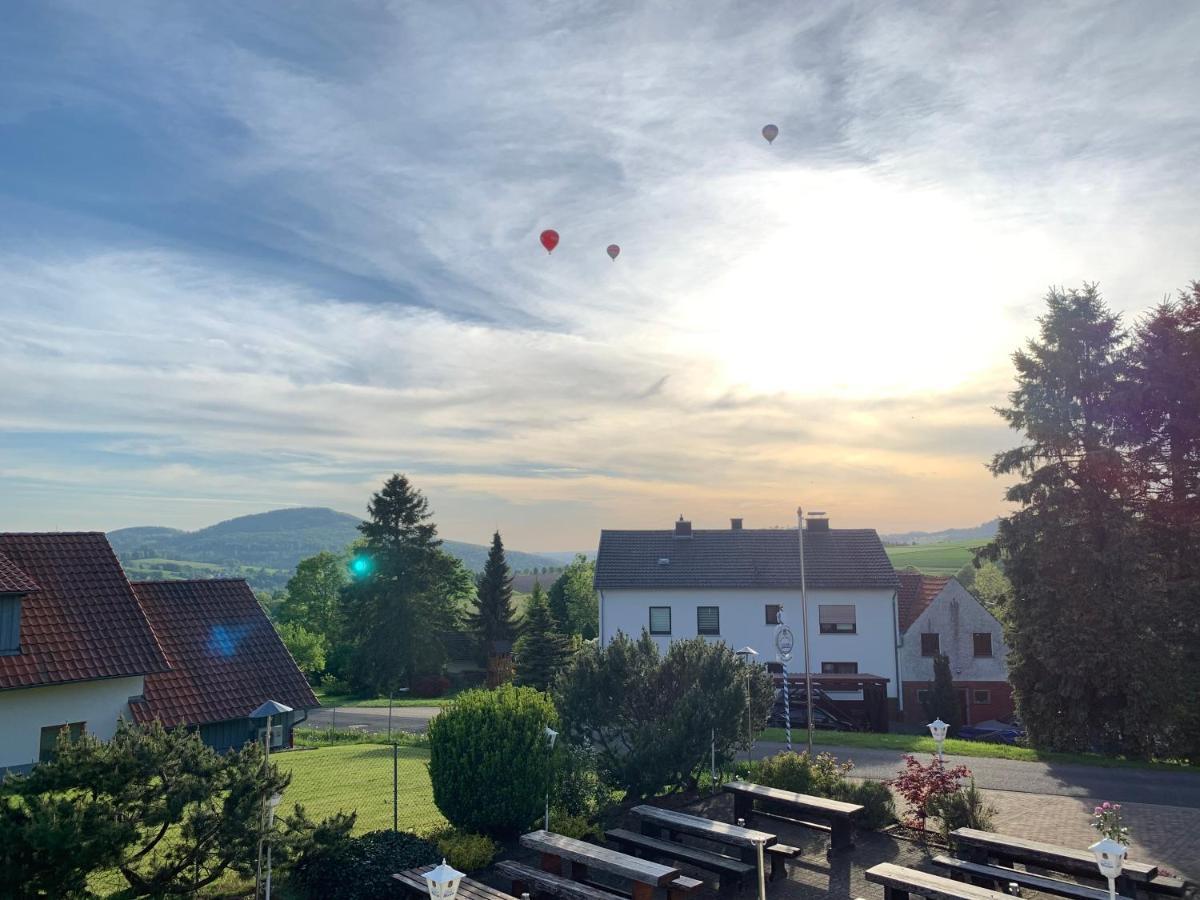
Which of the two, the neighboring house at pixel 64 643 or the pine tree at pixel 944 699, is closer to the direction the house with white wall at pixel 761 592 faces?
the neighboring house

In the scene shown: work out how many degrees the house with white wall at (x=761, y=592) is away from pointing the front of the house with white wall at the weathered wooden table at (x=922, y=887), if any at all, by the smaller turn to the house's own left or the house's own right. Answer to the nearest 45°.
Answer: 0° — it already faces it

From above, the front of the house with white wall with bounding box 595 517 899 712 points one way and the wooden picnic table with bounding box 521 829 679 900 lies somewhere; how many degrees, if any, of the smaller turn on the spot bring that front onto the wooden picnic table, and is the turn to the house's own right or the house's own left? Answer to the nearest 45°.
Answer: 0° — it already faces it

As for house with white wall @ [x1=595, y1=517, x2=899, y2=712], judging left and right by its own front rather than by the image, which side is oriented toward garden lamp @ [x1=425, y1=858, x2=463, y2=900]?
front

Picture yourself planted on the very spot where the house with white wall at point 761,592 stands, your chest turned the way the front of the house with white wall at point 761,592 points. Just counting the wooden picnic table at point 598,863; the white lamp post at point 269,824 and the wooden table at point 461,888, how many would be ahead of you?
3

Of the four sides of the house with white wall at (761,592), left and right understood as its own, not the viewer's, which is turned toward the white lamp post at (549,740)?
front

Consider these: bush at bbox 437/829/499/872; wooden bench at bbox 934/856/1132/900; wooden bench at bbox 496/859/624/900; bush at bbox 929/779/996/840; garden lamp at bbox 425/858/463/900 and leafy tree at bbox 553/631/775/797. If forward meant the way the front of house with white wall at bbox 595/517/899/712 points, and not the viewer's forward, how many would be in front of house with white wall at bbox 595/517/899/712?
6

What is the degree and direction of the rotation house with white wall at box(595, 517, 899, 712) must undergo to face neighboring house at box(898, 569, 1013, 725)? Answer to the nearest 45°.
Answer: approximately 90° to its left

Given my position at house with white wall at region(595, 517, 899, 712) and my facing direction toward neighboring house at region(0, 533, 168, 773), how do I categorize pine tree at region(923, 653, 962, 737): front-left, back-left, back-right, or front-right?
back-left

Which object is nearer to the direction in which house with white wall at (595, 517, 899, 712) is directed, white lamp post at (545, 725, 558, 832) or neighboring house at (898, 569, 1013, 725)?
the white lamp post

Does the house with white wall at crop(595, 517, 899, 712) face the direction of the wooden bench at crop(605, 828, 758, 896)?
yes

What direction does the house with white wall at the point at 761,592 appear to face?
toward the camera
